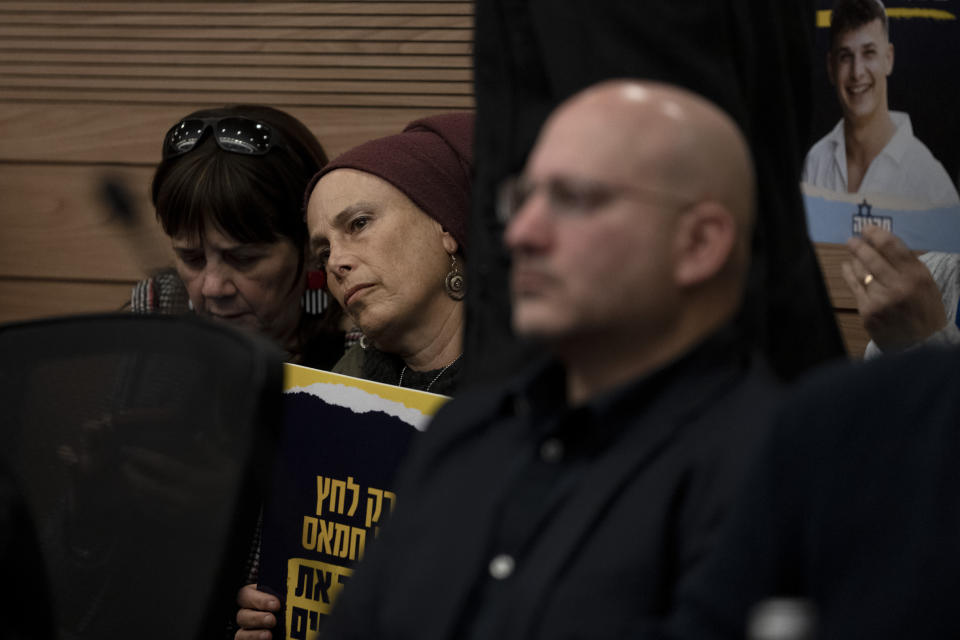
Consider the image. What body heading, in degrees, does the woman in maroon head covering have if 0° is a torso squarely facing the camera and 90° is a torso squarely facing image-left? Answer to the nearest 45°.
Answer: approximately 45°
